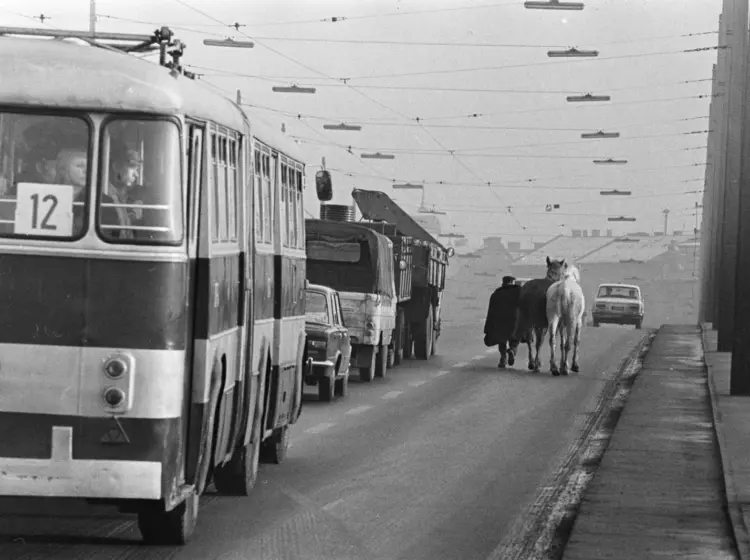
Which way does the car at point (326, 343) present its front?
away from the camera

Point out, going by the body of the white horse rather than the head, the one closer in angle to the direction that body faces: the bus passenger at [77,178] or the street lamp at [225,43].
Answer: the street lamp

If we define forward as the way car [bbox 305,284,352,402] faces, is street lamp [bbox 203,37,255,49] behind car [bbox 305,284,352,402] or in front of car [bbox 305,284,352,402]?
in front

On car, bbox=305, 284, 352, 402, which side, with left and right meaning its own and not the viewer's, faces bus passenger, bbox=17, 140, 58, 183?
back
